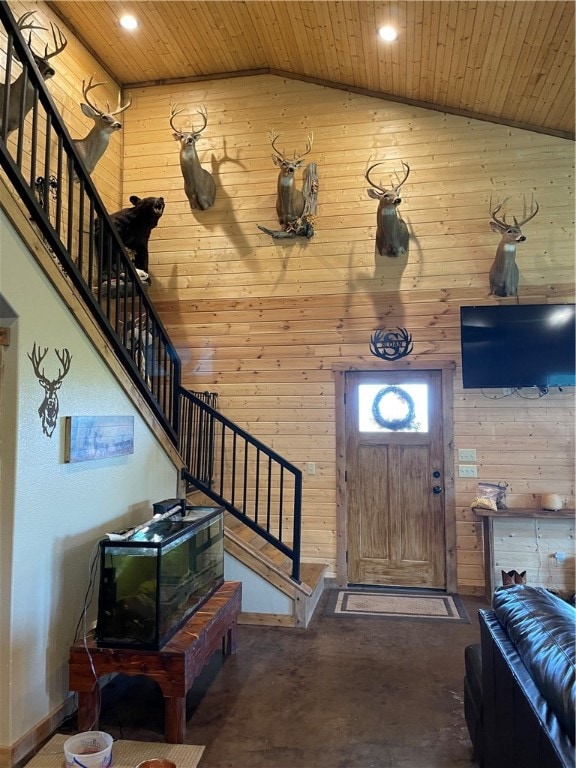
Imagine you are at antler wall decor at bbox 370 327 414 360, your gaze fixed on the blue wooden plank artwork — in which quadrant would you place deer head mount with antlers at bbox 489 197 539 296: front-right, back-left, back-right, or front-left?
back-left

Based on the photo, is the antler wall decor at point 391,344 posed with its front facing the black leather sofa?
yes

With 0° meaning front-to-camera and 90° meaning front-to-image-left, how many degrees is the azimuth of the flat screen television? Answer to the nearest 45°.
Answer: approximately 0°

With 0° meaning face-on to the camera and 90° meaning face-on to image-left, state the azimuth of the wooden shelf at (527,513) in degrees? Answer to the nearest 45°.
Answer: approximately 0°

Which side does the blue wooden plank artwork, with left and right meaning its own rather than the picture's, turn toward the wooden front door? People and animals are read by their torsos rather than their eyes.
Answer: left

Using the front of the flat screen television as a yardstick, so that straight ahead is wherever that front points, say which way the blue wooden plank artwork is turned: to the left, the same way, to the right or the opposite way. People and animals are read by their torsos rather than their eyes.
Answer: to the left
